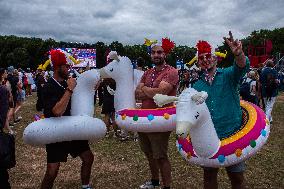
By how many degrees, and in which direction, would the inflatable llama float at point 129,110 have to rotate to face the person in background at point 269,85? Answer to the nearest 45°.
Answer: approximately 135° to its right

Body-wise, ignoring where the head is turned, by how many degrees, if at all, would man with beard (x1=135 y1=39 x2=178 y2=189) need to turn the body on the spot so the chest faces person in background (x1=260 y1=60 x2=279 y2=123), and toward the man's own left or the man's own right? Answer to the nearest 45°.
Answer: approximately 180°

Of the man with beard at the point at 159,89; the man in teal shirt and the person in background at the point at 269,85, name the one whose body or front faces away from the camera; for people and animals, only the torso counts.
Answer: the person in background

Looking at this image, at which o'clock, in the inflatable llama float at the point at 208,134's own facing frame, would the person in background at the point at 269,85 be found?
The person in background is roughly at 5 o'clock from the inflatable llama float.

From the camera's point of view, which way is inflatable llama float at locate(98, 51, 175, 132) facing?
to the viewer's left

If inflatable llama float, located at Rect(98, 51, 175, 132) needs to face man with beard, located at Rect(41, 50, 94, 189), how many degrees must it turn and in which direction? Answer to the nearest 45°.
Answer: approximately 45° to its left

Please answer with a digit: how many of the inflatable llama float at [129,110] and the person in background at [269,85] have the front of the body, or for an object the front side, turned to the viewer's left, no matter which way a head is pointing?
1

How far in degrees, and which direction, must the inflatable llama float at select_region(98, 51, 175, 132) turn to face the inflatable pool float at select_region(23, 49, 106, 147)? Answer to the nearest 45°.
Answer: approximately 45° to its left
